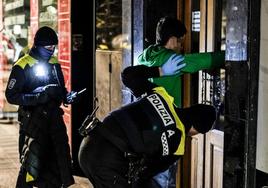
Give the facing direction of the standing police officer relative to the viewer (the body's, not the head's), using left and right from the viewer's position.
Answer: facing the viewer and to the right of the viewer

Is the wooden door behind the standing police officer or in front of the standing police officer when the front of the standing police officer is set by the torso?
in front

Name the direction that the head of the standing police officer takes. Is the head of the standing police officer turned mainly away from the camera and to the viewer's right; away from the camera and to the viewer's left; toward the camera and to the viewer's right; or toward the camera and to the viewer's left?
toward the camera and to the viewer's right
